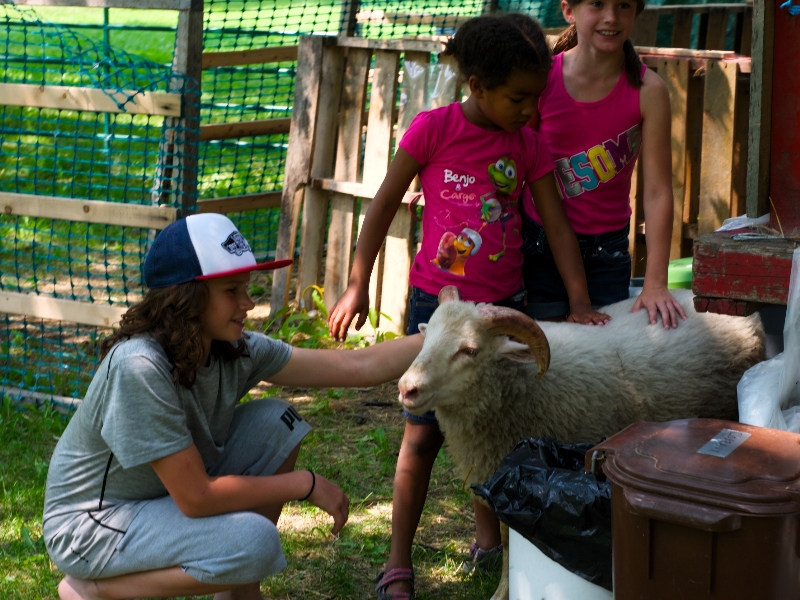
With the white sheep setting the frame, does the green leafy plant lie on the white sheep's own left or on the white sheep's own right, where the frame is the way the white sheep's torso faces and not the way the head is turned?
on the white sheep's own right

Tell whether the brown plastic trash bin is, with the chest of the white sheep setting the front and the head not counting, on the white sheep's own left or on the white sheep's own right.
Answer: on the white sheep's own left

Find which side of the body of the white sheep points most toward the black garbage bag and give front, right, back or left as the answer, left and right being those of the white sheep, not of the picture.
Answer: left

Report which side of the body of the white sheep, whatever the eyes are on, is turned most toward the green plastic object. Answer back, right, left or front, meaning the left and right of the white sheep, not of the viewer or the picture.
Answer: right

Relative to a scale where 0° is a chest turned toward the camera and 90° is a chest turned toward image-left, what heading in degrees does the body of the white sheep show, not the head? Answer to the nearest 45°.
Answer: approximately 90°

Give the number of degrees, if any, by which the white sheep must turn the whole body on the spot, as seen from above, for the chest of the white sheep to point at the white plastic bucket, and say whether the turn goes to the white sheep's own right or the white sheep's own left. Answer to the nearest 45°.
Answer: approximately 90° to the white sheep's own left
